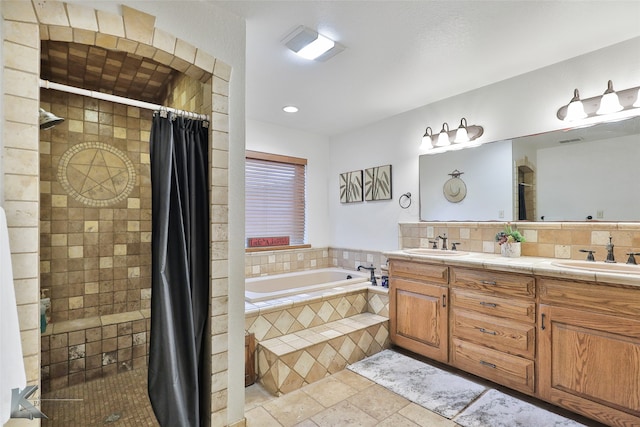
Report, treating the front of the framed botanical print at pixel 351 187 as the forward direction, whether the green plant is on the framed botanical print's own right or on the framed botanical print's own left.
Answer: on the framed botanical print's own left

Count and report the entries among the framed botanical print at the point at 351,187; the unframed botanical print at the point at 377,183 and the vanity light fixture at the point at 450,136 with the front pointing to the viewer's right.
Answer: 0

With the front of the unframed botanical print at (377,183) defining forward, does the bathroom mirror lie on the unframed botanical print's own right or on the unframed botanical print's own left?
on the unframed botanical print's own left

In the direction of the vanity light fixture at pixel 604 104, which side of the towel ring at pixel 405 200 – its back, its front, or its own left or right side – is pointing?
left

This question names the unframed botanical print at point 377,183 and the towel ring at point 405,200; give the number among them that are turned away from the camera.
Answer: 0

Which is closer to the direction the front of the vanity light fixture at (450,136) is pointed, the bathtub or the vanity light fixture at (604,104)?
the bathtub

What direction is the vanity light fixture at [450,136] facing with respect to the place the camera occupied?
facing the viewer and to the left of the viewer

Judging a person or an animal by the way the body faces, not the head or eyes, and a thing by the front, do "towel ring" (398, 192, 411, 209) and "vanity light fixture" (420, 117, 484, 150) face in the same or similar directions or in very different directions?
same or similar directions

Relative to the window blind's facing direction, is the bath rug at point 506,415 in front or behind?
in front

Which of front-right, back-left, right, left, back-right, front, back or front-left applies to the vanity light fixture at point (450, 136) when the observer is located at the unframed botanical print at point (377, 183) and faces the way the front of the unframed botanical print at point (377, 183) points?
left

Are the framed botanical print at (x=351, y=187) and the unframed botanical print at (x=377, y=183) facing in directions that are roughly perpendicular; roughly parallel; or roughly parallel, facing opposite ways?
roughly parallel
